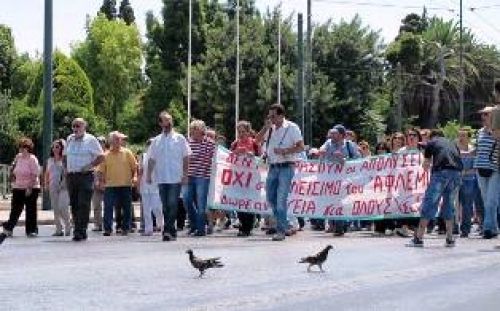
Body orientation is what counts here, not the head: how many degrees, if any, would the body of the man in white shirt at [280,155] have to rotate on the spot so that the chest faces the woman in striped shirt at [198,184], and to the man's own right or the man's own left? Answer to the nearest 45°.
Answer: approximately 90° to the man's own right

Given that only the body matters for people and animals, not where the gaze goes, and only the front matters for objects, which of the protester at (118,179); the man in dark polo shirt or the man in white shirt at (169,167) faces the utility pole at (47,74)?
the man in dark polo shirt

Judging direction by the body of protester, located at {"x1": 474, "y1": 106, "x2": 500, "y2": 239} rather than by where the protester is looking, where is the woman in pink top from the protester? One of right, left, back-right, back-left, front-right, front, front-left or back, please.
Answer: front-right
